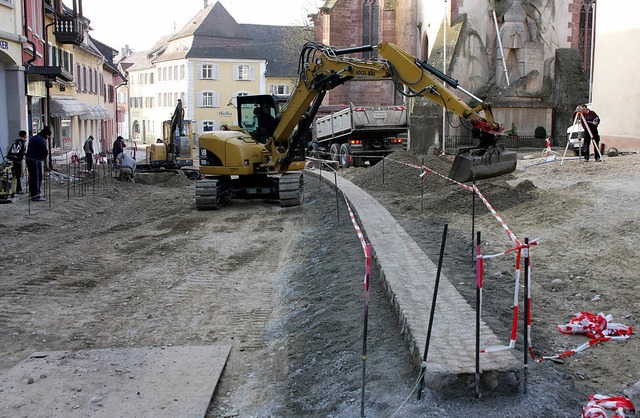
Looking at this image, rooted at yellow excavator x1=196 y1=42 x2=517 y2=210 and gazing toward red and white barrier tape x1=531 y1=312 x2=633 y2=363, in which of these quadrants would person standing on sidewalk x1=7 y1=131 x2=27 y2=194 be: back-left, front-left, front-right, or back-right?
back-right

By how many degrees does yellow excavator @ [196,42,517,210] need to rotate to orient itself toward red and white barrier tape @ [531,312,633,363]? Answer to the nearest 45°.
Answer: approximately 90° to its right

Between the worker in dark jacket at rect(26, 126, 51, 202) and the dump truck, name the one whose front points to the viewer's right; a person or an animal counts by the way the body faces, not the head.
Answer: the worker in dark jacket

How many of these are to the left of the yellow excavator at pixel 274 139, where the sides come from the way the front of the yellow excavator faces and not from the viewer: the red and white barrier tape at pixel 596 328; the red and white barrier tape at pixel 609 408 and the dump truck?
1

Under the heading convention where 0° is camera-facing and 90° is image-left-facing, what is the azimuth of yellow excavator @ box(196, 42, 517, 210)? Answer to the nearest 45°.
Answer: approximately 270°

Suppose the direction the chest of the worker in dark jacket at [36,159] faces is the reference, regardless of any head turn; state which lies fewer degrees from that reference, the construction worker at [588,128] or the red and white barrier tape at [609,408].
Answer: the construction worker

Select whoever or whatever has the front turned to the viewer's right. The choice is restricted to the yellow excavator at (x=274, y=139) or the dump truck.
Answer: the yellow excavator

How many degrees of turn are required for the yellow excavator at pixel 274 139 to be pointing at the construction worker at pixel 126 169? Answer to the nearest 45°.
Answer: approximately 135° to its left

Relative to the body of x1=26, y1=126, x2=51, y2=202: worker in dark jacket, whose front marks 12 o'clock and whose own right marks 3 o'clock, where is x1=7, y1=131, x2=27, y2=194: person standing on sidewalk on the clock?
The person standing on sidewalk is roughly at 8 o'clock from the worker in dark jacket.

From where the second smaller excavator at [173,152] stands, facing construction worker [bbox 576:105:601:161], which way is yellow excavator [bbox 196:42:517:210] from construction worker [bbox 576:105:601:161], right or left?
right

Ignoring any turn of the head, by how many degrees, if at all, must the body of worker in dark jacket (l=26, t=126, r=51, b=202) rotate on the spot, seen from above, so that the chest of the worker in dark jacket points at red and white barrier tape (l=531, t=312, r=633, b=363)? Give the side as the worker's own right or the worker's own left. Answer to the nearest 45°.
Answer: approximately 90° to the worker's own right

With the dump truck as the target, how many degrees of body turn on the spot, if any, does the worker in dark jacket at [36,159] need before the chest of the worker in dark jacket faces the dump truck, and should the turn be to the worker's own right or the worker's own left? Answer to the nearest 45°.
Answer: approximately 45° to the worker's own left
